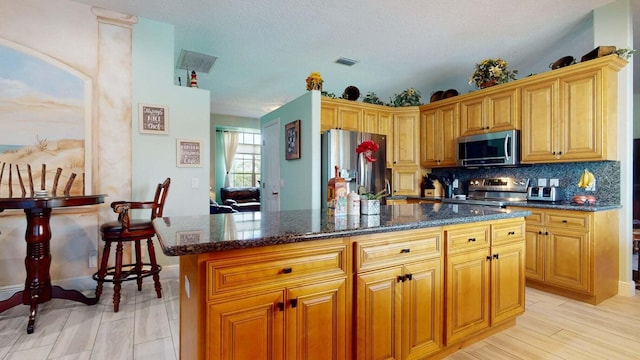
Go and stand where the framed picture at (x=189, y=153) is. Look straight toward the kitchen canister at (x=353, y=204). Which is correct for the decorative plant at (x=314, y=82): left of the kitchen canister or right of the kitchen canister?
left

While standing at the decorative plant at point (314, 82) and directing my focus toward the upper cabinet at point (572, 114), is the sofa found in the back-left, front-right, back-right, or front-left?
back-left

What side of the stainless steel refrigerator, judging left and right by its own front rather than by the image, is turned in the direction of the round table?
right

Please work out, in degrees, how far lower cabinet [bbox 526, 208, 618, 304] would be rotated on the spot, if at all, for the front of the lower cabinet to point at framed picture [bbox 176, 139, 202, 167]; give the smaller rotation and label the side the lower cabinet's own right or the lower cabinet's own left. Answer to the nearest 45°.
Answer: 0° — it already faces it

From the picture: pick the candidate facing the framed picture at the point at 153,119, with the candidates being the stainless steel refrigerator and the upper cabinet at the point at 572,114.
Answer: the upper cabinet

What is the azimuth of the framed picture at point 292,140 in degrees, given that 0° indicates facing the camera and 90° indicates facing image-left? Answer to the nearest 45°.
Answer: approximately 45°

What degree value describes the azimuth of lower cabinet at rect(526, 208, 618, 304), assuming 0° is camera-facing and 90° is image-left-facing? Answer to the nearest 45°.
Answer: approximately 45°
